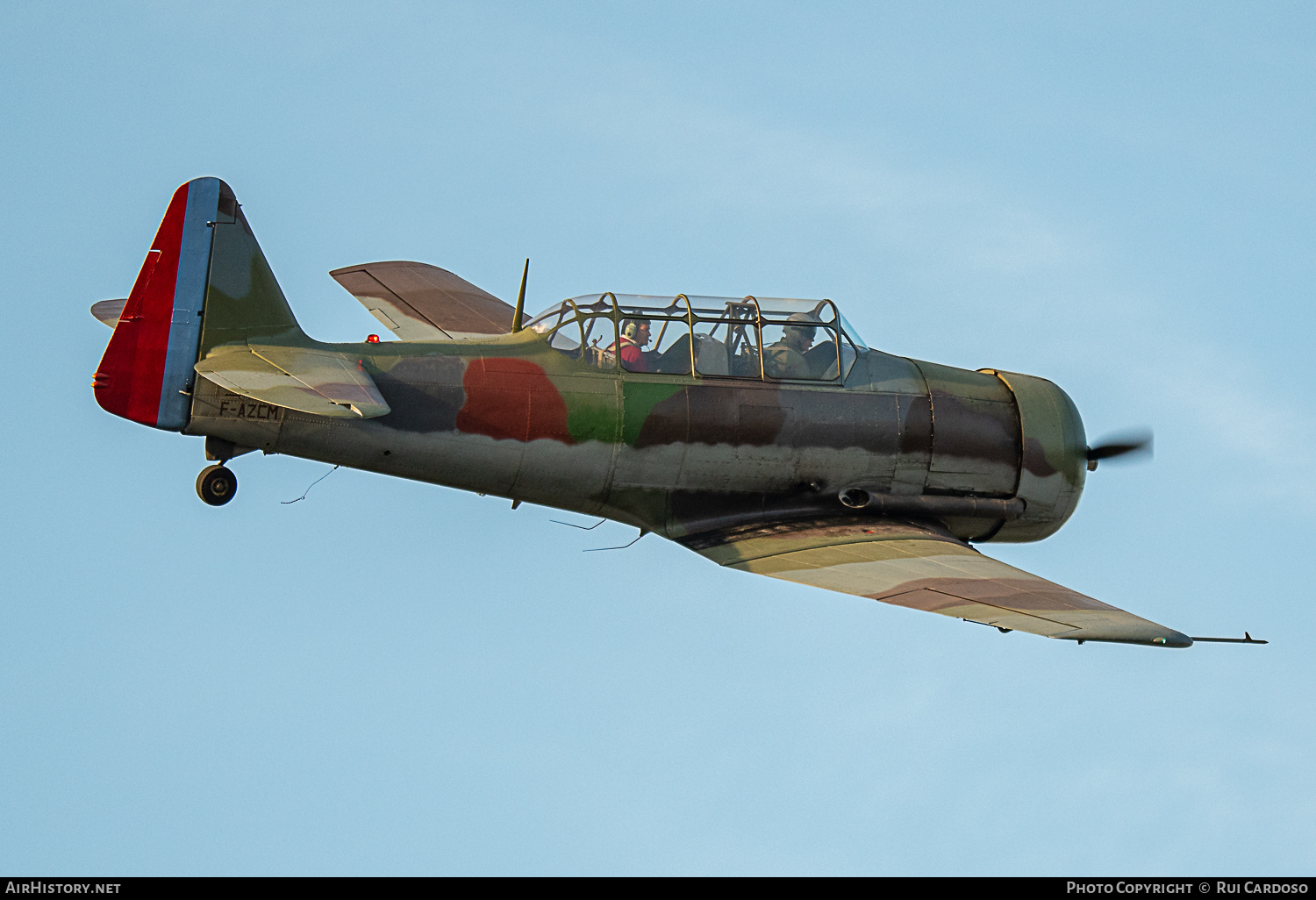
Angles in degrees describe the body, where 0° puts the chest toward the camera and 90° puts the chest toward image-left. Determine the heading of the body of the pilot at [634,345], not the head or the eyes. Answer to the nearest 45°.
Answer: approximately 270°

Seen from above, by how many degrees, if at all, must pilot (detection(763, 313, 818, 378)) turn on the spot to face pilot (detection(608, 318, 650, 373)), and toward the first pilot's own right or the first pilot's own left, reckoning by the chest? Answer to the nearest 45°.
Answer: approximately 180°

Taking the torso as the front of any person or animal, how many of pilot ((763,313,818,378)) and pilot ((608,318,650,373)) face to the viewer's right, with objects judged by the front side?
2

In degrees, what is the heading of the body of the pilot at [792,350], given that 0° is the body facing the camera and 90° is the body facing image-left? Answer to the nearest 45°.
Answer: approximately 270°

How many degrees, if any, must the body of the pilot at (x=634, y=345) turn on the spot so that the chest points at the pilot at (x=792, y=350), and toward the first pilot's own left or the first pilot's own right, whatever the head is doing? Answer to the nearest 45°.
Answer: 0° — they already face them

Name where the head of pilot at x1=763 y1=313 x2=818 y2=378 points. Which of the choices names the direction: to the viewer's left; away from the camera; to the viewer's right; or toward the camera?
to the viewer's right
